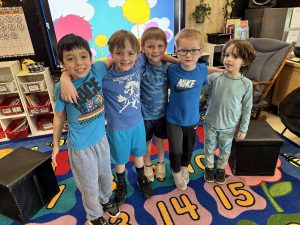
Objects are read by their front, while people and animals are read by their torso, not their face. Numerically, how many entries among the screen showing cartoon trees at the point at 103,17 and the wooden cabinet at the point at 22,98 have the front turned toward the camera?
2

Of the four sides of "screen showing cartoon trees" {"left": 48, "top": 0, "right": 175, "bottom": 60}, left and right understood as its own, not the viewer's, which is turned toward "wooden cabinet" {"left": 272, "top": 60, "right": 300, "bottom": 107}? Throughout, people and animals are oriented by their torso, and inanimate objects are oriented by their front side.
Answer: left

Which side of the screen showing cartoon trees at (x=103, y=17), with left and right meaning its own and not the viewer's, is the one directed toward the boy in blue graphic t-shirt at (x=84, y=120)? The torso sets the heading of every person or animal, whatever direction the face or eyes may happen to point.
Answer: front

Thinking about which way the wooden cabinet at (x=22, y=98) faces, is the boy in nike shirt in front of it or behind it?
in front

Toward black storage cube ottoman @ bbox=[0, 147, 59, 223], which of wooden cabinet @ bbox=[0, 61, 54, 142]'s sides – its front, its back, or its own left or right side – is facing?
front

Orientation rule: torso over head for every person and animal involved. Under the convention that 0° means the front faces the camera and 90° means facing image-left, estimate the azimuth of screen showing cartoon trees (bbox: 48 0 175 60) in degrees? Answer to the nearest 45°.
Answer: approximately 0°

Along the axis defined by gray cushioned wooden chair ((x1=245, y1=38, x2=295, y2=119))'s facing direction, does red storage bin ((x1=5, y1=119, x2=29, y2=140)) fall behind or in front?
in front

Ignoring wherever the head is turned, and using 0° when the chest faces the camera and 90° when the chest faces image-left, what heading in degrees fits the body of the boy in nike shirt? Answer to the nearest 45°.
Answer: approximately 0°

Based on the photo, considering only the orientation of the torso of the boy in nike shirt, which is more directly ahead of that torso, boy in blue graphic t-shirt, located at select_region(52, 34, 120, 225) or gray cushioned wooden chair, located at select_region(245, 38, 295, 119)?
the boy in blue graphic t-shirt
